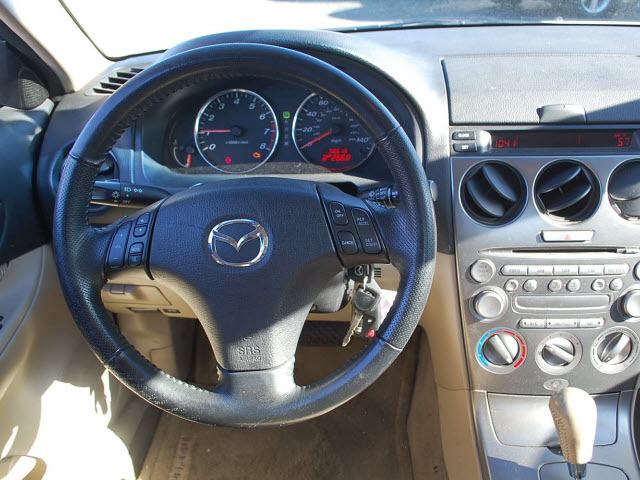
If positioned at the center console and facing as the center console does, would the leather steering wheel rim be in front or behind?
in front

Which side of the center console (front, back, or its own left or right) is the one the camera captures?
front
